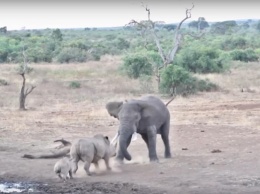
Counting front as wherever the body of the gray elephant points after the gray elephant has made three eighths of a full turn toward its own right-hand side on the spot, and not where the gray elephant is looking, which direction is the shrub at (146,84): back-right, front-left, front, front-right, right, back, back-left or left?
front

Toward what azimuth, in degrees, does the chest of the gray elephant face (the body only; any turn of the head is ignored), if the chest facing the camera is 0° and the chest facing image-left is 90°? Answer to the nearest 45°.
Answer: approximately 45°

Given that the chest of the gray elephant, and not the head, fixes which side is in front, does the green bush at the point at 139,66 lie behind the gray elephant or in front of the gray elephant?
behind

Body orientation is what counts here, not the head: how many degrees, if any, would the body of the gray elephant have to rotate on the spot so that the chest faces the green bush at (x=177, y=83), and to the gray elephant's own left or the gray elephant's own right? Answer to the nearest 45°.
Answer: approximately 135° to the gray elephant's own right

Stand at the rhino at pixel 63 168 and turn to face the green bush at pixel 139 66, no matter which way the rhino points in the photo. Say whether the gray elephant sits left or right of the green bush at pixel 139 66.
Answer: right
